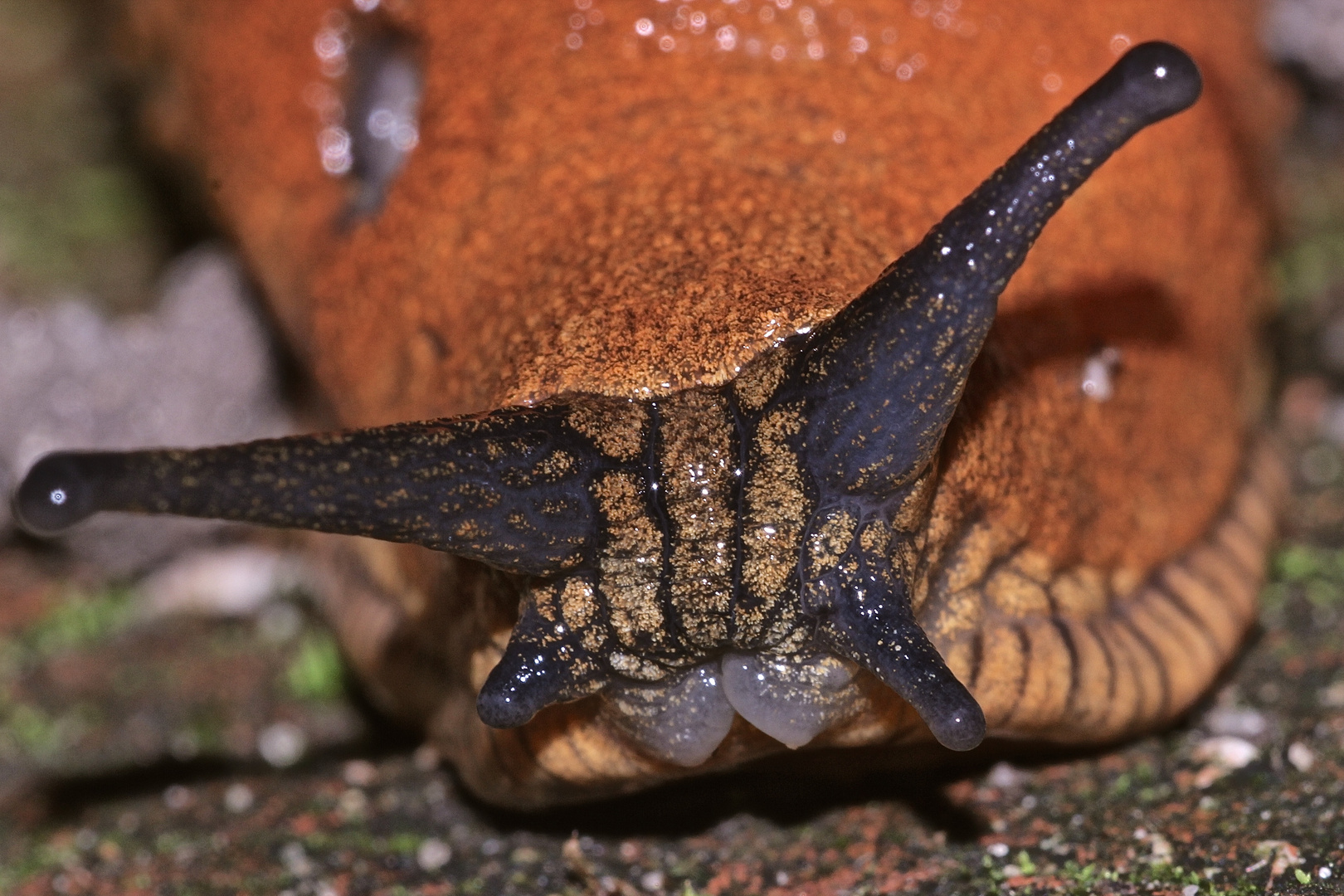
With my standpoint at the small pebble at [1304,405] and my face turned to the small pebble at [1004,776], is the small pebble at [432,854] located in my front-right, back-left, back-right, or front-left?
front-right

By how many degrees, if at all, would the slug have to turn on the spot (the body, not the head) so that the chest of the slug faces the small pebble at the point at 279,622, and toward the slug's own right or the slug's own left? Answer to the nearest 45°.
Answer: approximately 135° to the slug's own right

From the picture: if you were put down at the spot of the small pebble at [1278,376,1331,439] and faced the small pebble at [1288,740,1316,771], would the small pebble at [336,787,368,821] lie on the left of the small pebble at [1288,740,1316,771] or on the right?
right

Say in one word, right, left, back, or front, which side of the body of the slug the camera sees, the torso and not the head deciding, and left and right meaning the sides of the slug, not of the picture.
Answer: front

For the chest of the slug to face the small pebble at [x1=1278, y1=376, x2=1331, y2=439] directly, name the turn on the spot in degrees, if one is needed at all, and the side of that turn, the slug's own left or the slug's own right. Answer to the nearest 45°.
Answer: approximately 135° to the slug's own left

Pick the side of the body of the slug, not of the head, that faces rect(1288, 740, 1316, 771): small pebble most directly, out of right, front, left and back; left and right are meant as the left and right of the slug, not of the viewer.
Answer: left
